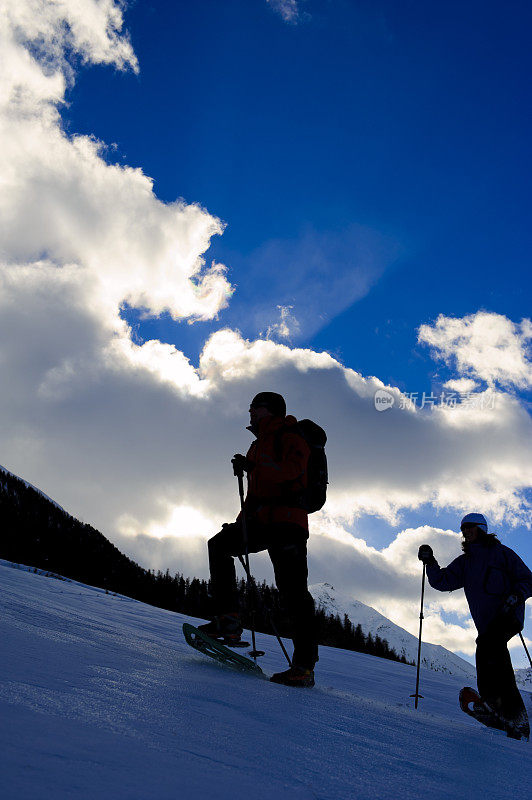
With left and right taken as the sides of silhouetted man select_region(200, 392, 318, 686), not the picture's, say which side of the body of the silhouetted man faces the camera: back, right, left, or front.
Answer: left

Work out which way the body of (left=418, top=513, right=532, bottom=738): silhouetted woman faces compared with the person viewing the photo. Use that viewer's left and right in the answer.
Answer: facing the viewer and to the left of the viewer

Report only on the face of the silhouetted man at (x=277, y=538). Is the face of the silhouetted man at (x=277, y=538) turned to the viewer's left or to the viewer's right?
to the viewer's left

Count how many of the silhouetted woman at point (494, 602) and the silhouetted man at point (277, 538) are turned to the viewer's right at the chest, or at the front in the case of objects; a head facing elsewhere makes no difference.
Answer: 0

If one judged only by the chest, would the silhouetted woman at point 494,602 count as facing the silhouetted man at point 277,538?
yes

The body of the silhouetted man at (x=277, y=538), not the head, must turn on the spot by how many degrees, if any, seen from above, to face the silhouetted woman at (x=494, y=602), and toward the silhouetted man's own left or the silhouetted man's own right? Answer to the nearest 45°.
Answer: approximately 135° to the silhouetted man's own right
